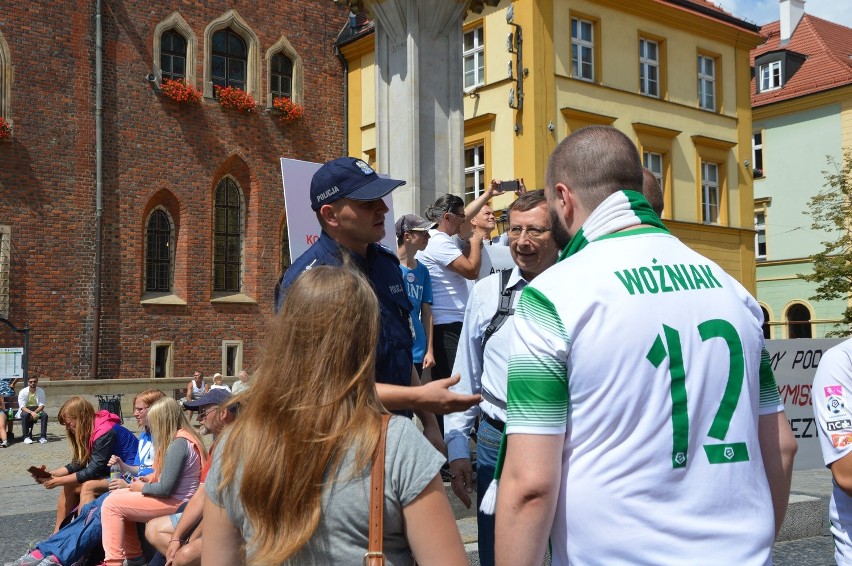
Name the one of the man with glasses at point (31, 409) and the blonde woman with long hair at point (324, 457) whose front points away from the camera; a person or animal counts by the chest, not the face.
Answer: the blonde woman with long hair

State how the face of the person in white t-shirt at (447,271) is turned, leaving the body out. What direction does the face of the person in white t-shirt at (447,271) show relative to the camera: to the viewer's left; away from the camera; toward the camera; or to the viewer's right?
to the viewer's right

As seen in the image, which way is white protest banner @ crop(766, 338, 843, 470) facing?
toward the camera

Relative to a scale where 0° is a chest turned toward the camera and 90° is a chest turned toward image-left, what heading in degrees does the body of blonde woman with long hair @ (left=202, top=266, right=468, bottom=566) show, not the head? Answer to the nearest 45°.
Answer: approximately 180°

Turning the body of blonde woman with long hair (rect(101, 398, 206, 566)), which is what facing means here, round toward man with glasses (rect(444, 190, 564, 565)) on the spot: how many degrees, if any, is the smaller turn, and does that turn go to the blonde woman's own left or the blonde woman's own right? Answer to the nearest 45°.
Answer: approximately 135° to the blonde woman's own left

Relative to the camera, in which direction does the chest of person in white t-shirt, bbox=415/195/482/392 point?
to the viewer's right

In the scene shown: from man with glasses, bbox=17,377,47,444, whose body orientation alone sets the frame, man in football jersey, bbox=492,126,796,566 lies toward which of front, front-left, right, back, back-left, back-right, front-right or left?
front

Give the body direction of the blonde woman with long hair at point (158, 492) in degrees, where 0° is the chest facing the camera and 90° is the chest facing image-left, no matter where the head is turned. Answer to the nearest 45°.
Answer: approximately 90°

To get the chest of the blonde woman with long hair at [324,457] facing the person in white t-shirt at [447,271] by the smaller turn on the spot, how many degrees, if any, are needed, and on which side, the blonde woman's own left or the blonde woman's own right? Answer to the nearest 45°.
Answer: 0° — they already face them

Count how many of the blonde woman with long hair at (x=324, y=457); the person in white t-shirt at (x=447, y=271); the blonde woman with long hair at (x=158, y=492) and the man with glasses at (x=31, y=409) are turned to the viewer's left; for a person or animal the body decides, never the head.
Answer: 1

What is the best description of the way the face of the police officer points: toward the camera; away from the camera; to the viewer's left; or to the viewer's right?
to the viewer's right

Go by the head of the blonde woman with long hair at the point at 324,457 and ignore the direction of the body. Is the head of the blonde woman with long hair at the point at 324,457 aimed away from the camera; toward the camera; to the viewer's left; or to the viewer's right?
away from the camera

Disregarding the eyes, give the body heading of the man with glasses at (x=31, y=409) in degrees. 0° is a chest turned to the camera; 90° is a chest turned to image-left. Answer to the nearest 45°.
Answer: approximately 0°

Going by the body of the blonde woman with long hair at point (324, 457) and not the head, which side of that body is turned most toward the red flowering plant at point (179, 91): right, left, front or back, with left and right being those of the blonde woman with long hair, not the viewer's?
front

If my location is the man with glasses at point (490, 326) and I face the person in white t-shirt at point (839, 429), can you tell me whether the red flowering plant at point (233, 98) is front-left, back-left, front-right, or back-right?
back-left

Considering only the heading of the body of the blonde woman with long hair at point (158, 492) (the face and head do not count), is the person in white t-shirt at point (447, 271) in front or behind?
behind

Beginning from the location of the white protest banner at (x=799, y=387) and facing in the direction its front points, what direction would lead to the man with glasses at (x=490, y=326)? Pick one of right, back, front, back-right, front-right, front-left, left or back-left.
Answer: front
